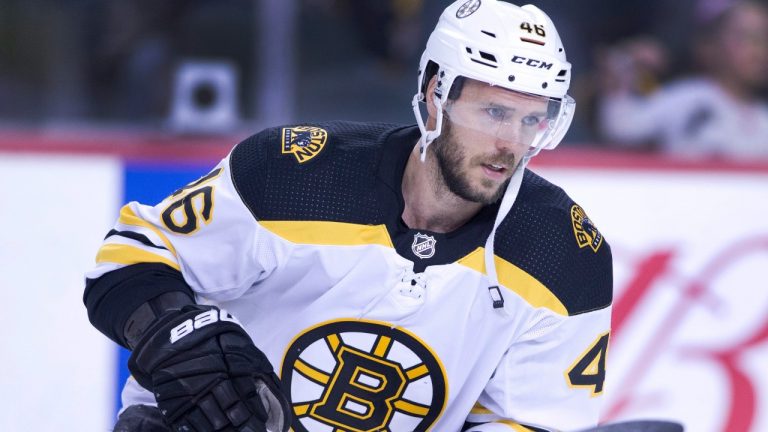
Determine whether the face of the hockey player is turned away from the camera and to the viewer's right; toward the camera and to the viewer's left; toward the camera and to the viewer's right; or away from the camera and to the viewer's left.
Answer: toward the camera and to the viewer's right

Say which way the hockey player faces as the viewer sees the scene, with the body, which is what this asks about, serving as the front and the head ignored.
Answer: toward the camera

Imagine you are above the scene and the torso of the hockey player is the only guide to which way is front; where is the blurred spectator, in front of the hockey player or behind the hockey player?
behind
